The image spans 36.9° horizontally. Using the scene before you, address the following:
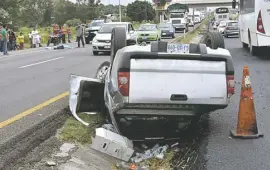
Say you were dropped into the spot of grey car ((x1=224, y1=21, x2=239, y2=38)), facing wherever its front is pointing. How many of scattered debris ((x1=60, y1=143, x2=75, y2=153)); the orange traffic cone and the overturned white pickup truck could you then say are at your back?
3

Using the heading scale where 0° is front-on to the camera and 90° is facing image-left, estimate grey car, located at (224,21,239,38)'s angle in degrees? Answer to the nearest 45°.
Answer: approximately 180°

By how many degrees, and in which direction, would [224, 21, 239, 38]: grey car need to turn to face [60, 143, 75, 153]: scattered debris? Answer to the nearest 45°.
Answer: approximately 180°

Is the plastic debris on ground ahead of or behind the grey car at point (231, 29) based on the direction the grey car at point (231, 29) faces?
behind

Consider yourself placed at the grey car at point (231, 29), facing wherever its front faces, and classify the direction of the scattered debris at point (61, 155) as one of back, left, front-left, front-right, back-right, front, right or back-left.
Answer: back

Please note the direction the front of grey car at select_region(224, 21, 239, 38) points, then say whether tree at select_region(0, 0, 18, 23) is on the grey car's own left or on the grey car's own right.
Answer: on the grey car's own left

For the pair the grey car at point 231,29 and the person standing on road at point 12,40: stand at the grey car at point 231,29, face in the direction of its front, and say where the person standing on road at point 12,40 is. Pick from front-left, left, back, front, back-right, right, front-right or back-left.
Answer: back-left

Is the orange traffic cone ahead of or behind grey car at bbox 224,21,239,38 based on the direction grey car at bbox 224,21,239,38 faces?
behind

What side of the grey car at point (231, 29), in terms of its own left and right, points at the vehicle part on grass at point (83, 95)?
back
